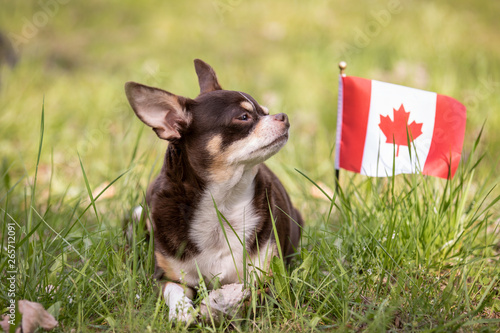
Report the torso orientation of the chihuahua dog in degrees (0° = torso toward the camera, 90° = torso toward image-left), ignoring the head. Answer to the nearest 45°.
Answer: approximately 0°

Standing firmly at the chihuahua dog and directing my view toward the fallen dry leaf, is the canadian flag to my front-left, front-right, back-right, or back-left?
back-left

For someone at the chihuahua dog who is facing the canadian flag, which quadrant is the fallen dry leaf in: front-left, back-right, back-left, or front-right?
back-right

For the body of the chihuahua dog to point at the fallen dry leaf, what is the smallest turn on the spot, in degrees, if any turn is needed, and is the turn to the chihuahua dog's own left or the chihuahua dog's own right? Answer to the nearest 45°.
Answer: approximately 45° to the chihuahua dog's own right

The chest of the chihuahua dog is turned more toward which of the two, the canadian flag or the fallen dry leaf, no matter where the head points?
the fallen dry leaf

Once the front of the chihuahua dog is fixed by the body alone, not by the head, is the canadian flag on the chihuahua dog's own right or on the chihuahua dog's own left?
on the chihuahua dog's own left
